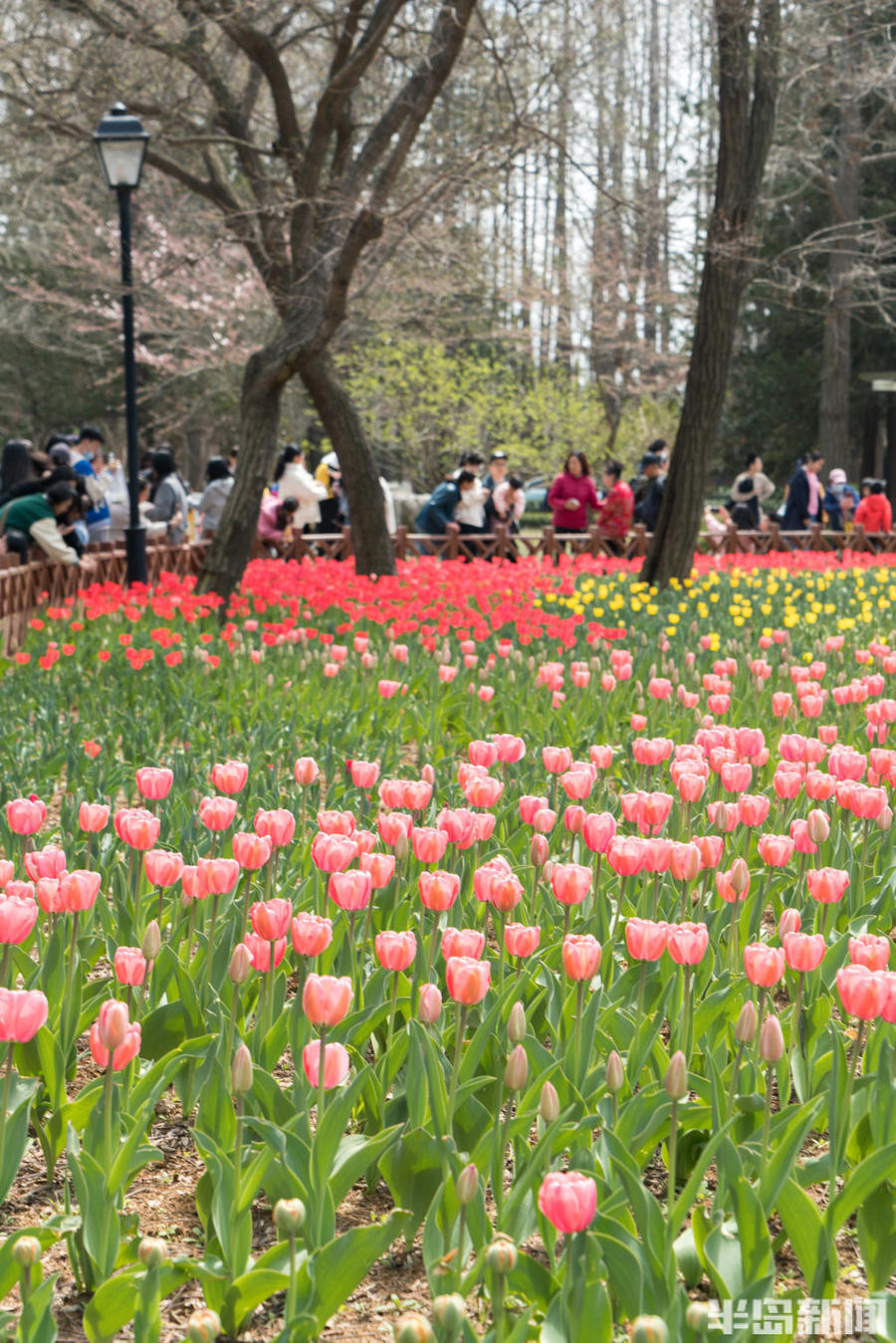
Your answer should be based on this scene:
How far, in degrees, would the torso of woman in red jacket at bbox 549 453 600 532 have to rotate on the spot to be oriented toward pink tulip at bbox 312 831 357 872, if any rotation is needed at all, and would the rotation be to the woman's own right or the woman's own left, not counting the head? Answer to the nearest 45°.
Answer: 0° — they already face it

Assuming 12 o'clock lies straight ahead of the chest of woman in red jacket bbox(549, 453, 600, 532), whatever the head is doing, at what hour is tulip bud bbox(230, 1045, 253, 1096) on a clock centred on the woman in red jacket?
The tulip bud is roughly at 12 o'clock from the woman in red jacket.

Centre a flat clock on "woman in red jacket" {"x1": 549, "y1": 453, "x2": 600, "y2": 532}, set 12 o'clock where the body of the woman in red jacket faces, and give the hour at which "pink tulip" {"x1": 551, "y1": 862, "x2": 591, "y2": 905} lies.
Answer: The pink tulip is roughly at 12 o'clock from the woman in red jacket.

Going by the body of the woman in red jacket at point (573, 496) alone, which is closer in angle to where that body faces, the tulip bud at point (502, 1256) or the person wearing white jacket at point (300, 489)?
the tulip bud

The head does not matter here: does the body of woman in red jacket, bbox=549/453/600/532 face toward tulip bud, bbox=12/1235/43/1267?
yes

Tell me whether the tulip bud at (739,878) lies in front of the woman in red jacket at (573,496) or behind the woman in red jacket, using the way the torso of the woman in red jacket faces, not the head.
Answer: in front

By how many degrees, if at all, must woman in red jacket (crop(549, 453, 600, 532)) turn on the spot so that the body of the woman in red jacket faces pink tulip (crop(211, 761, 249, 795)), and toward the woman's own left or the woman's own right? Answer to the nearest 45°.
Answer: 0° — they already face it

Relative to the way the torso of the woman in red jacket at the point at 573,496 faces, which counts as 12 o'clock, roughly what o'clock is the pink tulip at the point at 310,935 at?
The pink tulip is roughly at 12 o'clock from the woman in red jacket.

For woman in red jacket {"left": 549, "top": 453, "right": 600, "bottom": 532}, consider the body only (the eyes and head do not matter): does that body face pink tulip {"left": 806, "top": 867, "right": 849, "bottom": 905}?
yes

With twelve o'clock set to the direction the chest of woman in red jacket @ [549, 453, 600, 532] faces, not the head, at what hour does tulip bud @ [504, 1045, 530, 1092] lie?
The tulip bud is roughly at 12 o'clock from the woman in red jacket.

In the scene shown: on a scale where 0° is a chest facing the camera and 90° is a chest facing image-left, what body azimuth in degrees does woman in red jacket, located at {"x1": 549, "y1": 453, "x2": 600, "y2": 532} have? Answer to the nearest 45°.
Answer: approximately 0°

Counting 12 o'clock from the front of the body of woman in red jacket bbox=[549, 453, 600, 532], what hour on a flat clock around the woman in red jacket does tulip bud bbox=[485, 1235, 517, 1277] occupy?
The tulip bud is roughly at 12 o'clock from the woman in red jacket.
